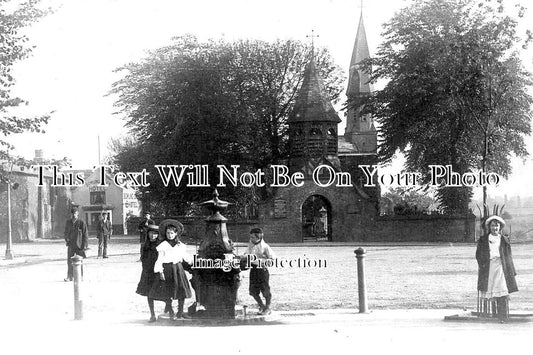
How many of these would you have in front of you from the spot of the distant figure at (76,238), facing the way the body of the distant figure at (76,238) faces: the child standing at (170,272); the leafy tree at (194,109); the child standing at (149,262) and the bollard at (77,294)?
3

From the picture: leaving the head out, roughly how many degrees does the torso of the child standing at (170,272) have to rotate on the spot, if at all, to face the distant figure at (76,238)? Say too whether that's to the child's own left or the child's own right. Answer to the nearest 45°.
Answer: approximately 180°

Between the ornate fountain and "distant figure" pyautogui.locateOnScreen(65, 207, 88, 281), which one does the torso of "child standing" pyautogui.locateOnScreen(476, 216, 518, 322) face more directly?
the ornate fountain

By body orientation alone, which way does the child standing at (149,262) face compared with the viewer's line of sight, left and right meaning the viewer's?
facing the viewer and to the right of the viewer

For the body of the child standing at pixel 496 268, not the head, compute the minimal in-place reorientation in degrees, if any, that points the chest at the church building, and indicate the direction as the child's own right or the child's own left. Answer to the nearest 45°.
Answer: approximately 180°

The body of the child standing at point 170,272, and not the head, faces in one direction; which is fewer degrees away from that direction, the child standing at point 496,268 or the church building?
the child standing

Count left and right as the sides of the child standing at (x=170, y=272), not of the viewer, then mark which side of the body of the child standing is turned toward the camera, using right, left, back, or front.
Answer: front

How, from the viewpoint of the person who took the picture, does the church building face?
facing the viewer

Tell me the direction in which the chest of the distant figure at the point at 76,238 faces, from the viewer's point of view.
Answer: toward the camera

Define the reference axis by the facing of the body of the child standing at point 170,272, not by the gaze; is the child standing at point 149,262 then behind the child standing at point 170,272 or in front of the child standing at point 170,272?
behind
